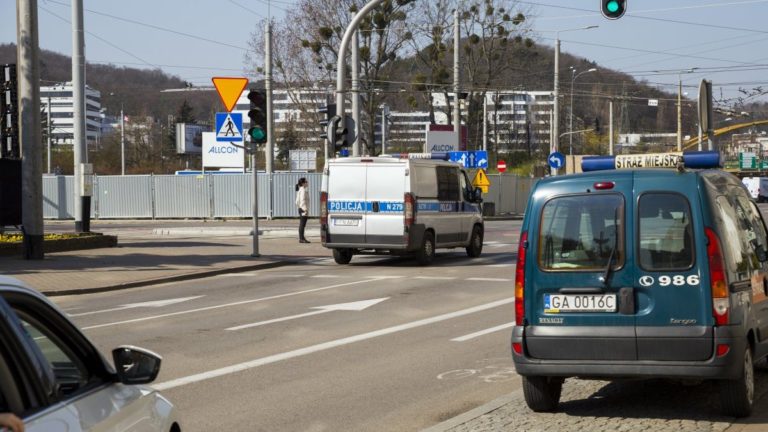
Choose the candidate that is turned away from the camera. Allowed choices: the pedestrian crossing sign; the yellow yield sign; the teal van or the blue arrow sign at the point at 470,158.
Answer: the teal van

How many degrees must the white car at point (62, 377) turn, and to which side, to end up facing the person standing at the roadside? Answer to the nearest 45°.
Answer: approximately 45° to its left

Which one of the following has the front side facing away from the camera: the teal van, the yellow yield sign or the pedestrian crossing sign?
the teal van

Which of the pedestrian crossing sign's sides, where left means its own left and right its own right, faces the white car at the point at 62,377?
front

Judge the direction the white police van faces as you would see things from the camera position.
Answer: facing away from the viewer and to the right of the viewer

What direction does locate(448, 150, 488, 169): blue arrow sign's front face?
toward the camera

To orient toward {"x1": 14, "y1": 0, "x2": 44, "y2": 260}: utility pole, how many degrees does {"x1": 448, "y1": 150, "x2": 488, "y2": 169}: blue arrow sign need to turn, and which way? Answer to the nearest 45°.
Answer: approximately 45° to its right

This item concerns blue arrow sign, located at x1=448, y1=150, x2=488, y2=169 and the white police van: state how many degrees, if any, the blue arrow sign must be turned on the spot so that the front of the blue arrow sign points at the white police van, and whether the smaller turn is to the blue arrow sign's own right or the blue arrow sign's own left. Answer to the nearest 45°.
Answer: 0° — it already faces it

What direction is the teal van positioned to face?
away from the camera

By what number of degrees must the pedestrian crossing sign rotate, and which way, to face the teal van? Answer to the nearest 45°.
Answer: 0° — it already faces it

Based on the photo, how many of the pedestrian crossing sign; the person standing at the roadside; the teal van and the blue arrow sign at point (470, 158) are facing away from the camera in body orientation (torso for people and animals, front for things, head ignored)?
1

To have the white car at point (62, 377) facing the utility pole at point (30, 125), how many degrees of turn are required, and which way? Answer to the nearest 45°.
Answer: approximately 45° to its left
